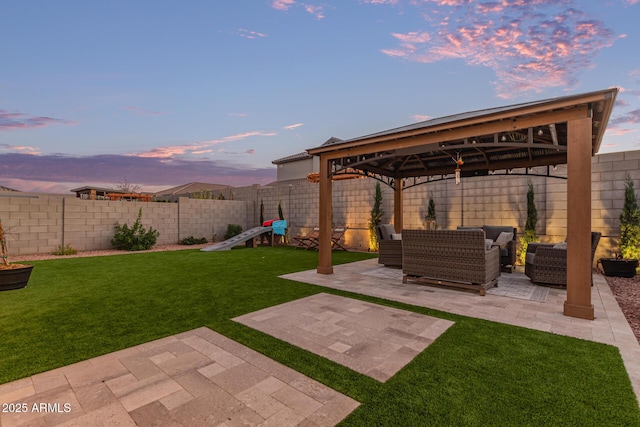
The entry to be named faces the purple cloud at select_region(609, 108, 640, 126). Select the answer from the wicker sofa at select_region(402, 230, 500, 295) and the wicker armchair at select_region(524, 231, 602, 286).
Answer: the wicker sofa

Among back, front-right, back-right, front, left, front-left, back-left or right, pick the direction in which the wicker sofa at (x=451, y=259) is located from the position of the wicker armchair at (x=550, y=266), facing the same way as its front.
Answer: front-left

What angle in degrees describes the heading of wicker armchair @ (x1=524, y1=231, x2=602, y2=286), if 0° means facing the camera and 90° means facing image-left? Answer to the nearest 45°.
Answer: approximately 90°

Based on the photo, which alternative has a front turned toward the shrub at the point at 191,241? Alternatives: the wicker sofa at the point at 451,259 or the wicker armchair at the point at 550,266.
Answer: the wicker armchair

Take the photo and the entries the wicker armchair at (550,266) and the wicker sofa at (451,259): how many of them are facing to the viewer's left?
1

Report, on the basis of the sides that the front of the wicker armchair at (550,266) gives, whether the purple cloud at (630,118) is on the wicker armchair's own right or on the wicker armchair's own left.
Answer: on the wicker armchair's own right

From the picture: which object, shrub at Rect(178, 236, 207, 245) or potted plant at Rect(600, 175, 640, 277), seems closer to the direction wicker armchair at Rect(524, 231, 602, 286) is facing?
the shrub

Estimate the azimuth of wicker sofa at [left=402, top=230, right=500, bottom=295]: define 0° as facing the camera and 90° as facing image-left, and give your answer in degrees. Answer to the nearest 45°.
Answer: approximately 225°
